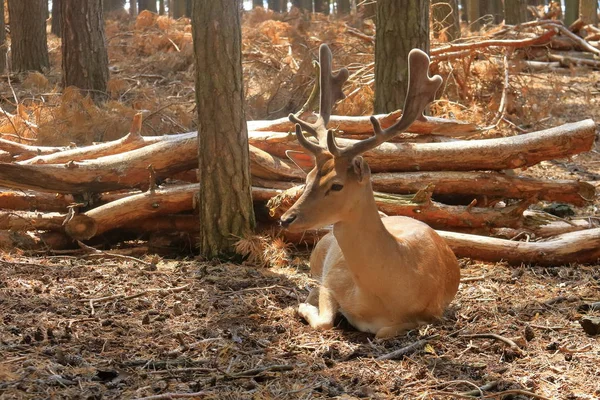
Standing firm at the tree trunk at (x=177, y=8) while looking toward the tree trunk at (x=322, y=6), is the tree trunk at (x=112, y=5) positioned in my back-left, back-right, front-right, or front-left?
back-right

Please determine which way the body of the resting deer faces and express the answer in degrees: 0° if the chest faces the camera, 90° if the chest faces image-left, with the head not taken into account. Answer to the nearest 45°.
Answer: approximately 45°

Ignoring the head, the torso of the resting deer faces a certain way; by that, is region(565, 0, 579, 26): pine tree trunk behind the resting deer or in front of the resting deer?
behind

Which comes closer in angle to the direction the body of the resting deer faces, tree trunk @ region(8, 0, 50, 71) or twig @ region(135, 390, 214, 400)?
the twig

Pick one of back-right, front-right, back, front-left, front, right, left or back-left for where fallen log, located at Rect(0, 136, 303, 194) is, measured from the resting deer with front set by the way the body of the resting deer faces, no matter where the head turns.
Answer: right

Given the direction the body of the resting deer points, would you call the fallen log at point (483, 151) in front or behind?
behind

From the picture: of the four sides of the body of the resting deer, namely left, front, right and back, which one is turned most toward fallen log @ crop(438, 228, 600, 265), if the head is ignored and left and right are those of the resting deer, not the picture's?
back

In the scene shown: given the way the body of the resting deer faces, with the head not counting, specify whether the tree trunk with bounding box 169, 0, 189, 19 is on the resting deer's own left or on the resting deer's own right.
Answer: on the resting deer's own right

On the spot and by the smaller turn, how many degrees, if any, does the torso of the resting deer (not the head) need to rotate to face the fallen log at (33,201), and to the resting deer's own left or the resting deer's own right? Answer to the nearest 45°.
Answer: approximately 90° to the resting deer's own right

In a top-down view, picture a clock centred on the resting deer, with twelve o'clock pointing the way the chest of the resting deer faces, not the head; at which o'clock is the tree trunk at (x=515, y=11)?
The tree trunk is roughly at 5 o'clock from the resting deer.

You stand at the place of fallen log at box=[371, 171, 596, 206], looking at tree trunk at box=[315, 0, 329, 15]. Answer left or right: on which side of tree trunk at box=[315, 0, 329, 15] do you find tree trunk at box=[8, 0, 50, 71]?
left

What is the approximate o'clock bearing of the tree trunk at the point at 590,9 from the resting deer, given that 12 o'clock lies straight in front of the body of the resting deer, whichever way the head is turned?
The tree trunk is roughly at 5 o'clock from the resting deer.

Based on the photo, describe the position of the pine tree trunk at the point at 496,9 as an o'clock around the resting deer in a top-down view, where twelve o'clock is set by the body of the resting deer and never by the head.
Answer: The pine tree trunk is roughly at 5 o'clock from the resting deer.

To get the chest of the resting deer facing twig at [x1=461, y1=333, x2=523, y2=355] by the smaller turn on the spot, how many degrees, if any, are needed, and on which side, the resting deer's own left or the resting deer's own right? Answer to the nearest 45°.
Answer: approximately 135° to the resting deer's own left

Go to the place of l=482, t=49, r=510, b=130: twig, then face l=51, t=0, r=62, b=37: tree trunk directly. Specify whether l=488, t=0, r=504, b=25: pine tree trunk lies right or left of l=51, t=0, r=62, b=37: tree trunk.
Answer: right

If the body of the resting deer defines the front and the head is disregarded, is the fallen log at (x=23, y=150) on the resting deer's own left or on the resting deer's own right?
on the resting deer's own right
